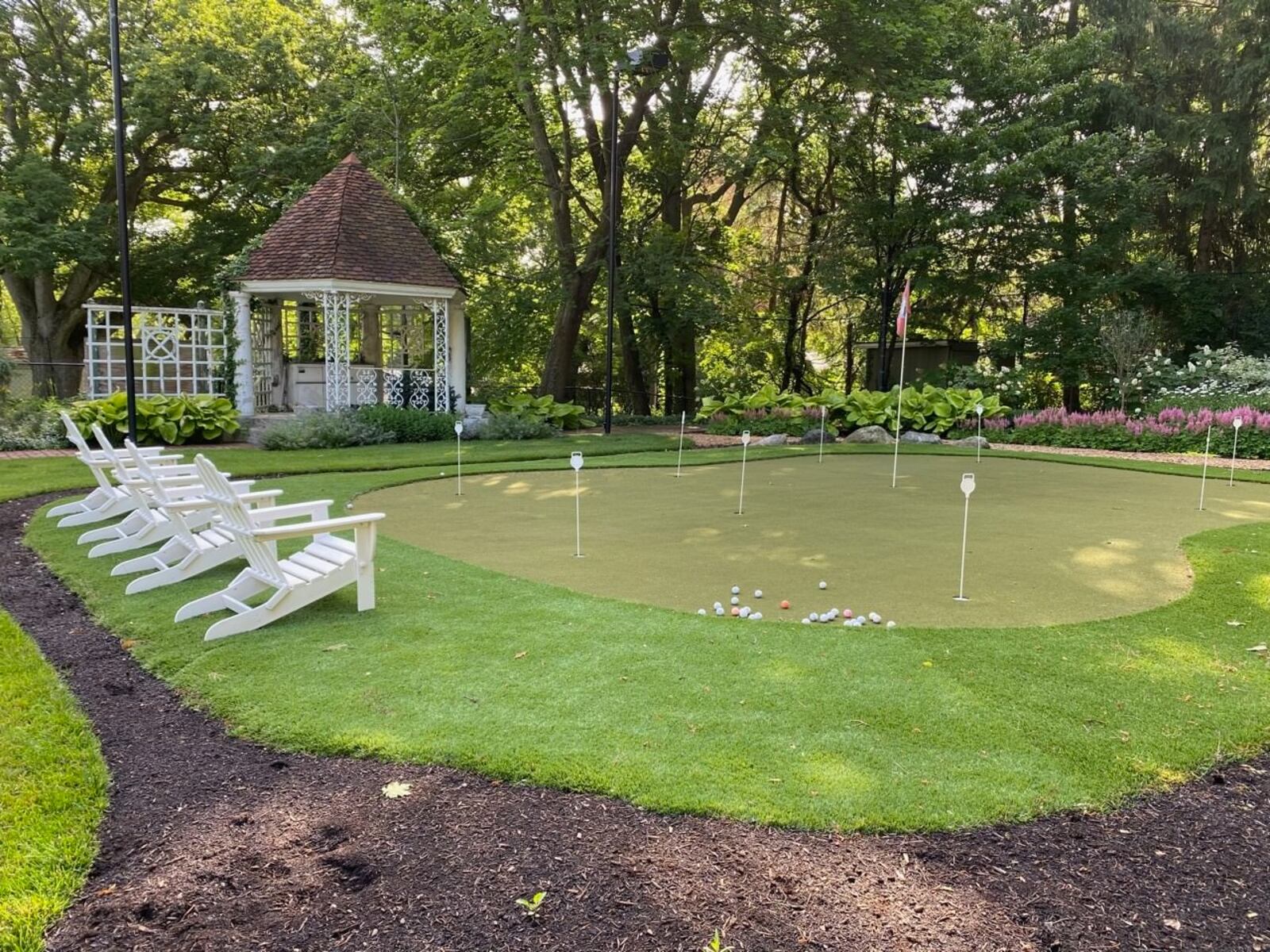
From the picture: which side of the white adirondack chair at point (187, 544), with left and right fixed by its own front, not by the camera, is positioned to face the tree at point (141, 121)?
left

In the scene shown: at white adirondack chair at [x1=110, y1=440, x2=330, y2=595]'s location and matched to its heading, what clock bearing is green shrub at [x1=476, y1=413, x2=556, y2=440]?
The green shrub is roughly at 10 o'clock from the white adirondack chair.

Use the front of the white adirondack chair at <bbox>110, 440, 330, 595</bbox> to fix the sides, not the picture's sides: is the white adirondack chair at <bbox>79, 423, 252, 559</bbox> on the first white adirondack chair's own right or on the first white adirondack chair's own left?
on the first white adirondack chair's own left

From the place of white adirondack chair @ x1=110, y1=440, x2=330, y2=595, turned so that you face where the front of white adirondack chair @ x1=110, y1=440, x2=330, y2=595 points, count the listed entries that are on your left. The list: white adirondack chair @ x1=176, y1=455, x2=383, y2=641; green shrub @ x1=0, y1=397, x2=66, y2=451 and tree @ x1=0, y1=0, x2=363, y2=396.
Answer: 2

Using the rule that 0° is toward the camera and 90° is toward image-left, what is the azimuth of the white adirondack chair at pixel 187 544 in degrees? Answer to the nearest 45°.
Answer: approximately 270°

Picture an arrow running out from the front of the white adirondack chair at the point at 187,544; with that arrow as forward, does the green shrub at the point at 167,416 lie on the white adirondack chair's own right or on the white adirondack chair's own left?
on the white adirondack chair's own left

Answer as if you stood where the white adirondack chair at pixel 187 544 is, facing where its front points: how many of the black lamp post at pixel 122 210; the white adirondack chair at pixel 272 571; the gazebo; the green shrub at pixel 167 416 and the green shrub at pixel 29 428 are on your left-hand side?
4

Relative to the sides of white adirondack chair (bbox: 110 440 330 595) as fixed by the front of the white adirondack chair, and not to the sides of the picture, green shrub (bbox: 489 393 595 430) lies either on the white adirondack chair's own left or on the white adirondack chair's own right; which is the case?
on the white adirondack chair's own left

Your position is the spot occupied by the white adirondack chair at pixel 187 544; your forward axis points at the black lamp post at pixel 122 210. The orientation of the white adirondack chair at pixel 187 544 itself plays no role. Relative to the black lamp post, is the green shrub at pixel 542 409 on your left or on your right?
right
